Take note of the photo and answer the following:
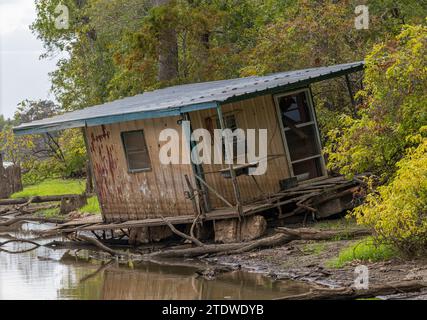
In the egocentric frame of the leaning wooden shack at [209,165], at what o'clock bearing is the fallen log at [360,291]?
The fallen log is roughly at 1 o'clock from the leaning wooden shack.

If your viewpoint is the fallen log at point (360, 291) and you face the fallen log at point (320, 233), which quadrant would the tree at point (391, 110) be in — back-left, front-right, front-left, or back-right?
front-right

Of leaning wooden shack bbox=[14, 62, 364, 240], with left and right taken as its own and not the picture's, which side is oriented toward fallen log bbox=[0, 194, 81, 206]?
back

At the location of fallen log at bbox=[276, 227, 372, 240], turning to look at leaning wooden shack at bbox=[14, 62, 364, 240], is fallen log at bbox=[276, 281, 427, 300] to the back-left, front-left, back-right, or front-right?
back-left

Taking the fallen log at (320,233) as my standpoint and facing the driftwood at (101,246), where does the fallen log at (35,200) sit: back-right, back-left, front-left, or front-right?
front-right

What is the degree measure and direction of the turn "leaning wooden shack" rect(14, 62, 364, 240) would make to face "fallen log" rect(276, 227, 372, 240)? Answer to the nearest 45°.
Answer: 0° — it already faces it

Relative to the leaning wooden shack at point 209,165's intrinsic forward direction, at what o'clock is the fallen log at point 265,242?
The fallen log is roughly at 1 o'clock from the leaning wooden shack.

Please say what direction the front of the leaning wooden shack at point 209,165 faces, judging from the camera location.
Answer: facing the viewer and to the right of the viewer

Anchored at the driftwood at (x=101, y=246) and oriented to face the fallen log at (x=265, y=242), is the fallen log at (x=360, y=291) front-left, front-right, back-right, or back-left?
front-right

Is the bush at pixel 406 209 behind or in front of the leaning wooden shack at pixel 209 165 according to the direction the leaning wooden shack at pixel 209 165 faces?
in front

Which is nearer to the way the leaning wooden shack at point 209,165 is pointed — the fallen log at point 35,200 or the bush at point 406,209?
the bush
